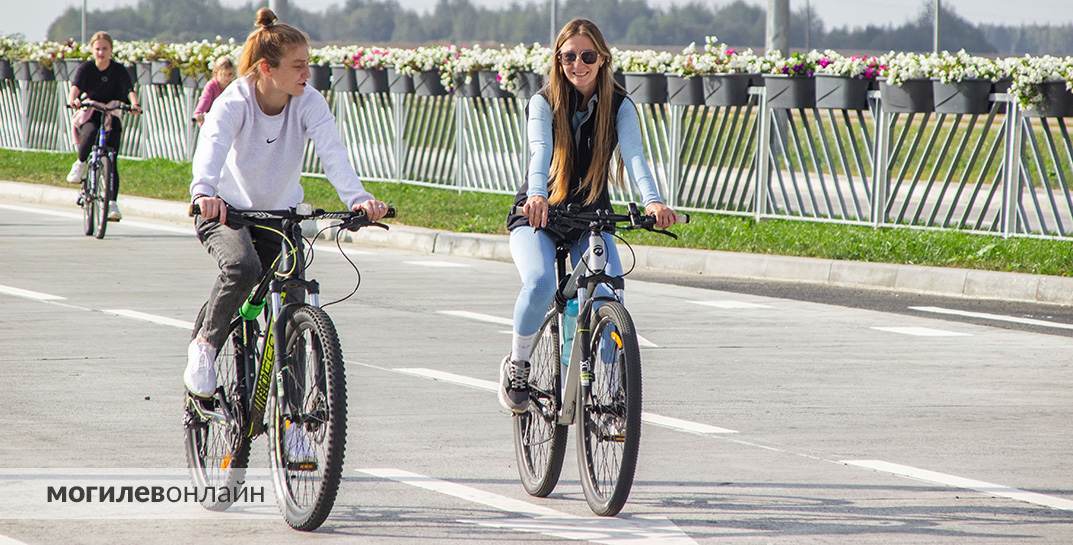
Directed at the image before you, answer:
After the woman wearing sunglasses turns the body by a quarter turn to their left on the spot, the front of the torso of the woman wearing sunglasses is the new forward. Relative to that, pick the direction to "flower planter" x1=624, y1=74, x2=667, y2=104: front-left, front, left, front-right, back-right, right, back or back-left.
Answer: left

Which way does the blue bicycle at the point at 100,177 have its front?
toward the camera

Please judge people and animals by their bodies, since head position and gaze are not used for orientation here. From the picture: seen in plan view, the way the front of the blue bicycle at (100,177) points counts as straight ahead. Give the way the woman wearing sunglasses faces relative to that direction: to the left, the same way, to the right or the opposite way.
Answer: the same way

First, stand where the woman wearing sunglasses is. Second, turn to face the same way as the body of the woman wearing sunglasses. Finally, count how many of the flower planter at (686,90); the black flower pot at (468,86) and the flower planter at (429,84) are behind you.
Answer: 3

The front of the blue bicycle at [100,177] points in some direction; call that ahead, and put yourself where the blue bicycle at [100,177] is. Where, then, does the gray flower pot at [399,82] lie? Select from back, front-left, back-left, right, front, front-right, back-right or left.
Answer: back-left

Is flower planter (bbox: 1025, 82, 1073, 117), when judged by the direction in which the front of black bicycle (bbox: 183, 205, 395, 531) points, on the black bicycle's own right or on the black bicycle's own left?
on the black bicycle's own left

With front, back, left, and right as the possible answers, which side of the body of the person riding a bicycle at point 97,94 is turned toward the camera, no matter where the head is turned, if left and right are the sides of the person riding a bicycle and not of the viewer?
front

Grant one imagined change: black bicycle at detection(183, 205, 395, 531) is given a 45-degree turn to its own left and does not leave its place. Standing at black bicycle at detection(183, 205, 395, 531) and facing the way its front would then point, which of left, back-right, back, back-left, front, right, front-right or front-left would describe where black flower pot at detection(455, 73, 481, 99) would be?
left

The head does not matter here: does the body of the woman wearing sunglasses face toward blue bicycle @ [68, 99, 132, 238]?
no

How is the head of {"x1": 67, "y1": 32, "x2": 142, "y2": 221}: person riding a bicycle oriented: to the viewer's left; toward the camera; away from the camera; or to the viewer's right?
toward the camera

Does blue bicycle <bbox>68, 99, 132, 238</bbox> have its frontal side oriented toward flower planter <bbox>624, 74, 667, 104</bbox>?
no

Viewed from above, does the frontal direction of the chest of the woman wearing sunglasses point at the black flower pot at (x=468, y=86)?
no

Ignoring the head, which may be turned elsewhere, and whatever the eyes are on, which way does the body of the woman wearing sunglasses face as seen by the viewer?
toward the camera

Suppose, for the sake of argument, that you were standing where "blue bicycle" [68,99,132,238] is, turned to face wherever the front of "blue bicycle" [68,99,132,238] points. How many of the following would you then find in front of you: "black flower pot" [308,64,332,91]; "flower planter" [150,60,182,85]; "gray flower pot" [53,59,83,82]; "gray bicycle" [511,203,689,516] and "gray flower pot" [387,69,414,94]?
1

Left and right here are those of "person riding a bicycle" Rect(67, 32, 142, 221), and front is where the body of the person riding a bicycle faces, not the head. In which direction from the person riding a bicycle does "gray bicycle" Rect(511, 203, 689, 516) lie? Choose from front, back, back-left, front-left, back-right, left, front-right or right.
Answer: front

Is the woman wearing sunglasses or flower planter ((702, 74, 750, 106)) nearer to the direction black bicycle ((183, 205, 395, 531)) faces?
the woman wearing sunglasses

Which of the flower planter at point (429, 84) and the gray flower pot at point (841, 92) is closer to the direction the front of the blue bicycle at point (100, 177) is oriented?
the gray flower pot

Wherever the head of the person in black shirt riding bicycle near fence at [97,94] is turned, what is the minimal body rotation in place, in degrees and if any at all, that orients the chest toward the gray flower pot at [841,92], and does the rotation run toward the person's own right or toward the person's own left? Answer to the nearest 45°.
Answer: approximately 90° to the person's own left

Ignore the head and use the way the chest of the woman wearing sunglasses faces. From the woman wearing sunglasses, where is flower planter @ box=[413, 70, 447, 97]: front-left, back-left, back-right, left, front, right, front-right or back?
back

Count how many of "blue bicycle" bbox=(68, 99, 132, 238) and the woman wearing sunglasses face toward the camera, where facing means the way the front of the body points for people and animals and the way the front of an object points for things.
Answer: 2

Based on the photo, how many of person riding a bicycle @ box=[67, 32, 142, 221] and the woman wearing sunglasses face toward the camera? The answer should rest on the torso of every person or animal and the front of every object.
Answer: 2
